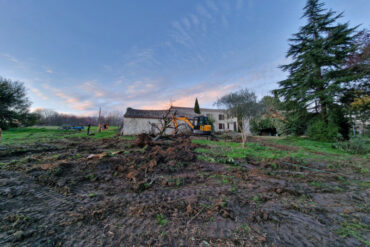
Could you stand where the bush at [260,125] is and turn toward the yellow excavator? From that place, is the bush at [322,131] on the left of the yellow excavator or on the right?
left

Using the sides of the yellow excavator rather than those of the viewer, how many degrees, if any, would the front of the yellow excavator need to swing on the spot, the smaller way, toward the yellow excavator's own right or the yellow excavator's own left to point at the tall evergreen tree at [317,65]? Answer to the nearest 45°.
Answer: approximately 180°

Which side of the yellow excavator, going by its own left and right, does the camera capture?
left

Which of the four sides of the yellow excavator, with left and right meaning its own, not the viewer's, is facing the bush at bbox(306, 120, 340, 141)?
back

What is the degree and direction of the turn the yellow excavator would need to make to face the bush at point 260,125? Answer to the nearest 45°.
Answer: approximately 135° to its right
